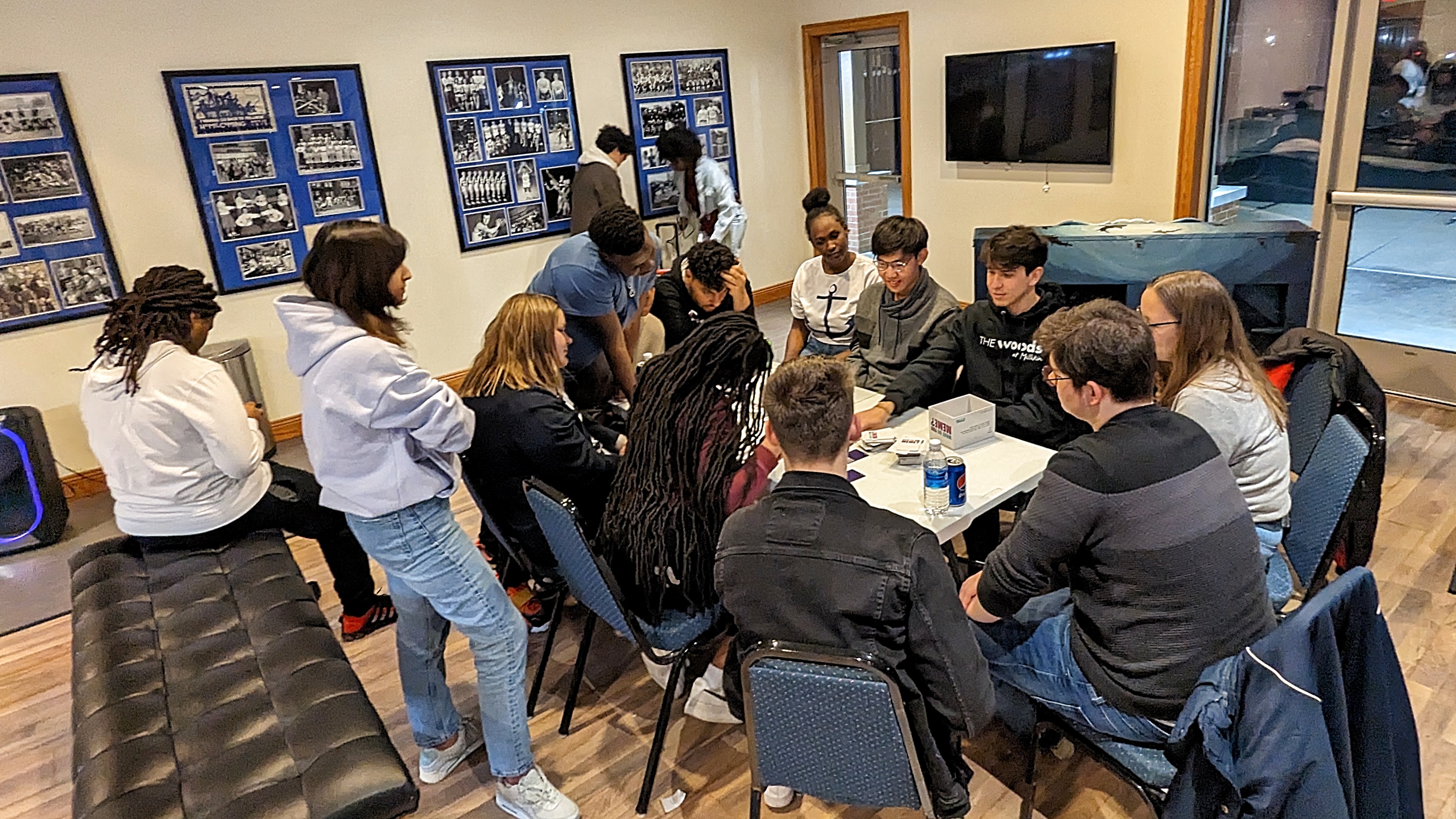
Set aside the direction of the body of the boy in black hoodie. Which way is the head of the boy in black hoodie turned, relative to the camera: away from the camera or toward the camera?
toward the camera

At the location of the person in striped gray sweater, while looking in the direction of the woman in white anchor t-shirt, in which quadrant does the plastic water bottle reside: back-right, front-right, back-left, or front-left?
front-left

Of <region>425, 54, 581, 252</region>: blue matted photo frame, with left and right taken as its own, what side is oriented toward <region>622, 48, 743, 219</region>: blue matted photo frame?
left

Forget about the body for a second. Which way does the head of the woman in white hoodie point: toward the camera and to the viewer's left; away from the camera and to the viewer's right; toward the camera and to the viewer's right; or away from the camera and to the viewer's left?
away from the camera and to the viewer's right

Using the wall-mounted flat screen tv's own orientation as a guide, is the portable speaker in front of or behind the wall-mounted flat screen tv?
in front

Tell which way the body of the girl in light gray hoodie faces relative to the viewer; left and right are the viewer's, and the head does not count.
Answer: facing to the right of the viewer

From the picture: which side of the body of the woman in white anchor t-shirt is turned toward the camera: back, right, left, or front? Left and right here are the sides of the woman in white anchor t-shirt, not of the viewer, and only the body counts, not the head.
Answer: front

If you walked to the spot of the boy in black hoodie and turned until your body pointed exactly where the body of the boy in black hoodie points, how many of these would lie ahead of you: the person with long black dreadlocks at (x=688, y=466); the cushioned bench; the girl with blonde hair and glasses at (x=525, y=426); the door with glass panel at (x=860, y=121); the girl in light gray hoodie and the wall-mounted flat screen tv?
4

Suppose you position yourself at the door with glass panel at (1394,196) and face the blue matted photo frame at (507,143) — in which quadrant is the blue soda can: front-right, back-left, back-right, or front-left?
front-left

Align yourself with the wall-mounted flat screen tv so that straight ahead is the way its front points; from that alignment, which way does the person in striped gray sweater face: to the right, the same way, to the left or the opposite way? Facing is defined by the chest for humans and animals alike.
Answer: to the right

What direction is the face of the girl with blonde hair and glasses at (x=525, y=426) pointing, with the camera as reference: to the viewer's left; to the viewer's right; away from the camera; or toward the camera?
to the viewer's right

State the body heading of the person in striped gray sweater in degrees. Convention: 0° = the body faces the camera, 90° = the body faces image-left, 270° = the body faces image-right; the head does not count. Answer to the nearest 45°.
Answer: approximately 135°

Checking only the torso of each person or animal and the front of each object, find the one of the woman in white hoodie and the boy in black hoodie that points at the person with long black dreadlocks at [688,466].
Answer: the boy in black hoodie

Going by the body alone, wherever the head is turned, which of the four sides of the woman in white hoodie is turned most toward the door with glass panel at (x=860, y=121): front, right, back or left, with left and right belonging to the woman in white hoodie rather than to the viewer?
front

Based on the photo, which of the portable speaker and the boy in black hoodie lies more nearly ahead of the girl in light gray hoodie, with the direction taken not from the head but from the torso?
the boy in black hoodie

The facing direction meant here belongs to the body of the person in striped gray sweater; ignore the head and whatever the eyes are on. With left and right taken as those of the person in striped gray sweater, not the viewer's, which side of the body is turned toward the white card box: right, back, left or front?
front

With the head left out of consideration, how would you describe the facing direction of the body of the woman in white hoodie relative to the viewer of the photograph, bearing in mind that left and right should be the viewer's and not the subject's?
facing away from the viewer and to the right of the viewer

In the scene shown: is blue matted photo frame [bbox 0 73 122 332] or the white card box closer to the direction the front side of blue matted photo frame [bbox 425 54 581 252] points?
the white card box

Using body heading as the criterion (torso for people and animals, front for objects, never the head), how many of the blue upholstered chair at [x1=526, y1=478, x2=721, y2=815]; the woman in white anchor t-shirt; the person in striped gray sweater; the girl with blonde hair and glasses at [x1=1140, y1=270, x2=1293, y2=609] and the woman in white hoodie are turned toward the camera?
1

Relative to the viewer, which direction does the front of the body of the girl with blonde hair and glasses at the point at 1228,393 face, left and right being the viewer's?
facing to the left of the viewer
